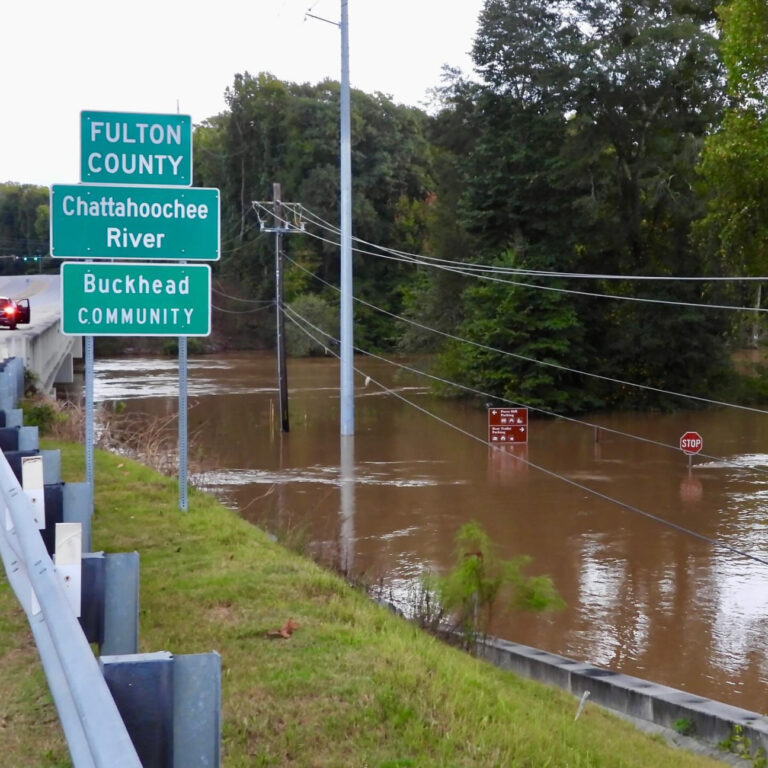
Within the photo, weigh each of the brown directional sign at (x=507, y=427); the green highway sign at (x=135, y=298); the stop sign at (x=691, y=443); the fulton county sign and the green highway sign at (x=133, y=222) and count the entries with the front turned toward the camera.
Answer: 5

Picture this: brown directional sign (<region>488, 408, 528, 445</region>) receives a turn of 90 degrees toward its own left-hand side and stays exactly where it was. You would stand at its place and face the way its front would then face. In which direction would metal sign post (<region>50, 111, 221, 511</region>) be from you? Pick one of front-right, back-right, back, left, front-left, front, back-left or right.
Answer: right

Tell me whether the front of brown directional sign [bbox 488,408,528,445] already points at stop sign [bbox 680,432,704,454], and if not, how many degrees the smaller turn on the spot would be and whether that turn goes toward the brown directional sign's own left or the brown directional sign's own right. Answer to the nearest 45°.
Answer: approximately 45° to the brown directional sign's own left

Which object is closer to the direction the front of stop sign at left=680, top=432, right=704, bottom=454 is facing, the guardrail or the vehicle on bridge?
the guardrail

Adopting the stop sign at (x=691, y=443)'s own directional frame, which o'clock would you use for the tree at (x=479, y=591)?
The tree is roughly at 12 o'clock from the stop sign.

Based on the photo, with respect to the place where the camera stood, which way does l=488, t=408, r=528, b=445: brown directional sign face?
facing the viewer

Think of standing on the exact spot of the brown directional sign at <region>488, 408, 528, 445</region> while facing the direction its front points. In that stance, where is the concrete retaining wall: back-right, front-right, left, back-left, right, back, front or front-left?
front

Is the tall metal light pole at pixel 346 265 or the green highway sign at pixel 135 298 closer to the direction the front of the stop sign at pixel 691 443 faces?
the green highway sign

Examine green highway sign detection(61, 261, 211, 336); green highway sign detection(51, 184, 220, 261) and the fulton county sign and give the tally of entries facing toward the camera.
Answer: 3

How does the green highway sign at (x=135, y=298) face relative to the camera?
toward the camera

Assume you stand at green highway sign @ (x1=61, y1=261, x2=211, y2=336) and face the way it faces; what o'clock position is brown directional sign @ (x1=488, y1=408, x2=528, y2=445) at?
The brown directional sign is roughly at 7 o'clock from the green highway sign.

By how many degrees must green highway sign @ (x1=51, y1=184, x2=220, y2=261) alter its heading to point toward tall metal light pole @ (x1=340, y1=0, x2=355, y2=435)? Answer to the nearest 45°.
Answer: approximately 180°

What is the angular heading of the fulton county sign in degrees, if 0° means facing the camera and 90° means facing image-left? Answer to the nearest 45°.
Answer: approximately 0°

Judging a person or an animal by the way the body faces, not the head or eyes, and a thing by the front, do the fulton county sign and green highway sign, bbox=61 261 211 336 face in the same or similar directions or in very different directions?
same or similar directions

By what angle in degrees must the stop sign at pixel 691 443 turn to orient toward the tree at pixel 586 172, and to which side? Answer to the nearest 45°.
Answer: approximately 180°

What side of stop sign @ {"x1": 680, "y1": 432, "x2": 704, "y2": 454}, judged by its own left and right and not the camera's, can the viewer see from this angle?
front
